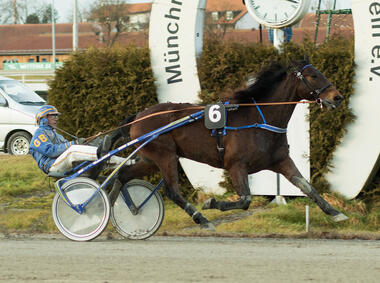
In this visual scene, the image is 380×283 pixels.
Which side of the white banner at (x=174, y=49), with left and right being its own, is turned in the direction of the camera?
front

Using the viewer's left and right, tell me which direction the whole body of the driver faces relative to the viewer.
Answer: facing to the right of the viewer

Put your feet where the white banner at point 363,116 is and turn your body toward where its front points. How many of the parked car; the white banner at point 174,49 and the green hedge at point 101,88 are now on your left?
0

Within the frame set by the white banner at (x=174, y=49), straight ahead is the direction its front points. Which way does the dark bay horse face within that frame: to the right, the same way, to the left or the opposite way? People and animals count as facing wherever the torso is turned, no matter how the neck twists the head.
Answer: to the left

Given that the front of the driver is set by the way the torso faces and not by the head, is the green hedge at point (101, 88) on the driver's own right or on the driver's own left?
on the driver's own left

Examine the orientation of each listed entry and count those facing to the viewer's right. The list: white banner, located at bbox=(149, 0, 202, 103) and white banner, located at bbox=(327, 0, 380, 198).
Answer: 0

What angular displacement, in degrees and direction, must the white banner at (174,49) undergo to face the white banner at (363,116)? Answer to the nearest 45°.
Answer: approximately 90° to its left

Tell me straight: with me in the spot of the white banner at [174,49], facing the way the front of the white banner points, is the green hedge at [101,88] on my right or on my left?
on my right

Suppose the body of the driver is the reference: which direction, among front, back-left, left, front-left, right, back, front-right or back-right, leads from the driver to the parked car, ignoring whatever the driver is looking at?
left

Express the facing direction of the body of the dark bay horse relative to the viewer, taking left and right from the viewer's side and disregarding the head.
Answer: facing to the right of the viewer

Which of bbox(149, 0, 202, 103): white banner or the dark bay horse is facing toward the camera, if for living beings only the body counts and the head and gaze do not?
the white banner

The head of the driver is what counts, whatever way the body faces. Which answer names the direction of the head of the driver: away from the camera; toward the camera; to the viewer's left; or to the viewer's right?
to the viewer's right

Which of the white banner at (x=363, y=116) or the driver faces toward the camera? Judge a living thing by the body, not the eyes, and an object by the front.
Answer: the white banner

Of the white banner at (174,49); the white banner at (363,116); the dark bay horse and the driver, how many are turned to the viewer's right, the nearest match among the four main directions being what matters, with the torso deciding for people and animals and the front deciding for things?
2

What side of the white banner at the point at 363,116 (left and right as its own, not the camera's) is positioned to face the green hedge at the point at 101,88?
right

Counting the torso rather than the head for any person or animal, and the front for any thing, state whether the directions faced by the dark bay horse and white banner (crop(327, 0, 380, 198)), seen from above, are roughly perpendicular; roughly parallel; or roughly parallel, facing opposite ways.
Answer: roughly perpendicular

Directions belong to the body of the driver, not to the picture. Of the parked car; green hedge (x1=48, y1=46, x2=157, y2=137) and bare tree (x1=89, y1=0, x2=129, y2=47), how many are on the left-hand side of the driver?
3

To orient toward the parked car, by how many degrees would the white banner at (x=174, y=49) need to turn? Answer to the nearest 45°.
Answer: approximately 135° to its right
